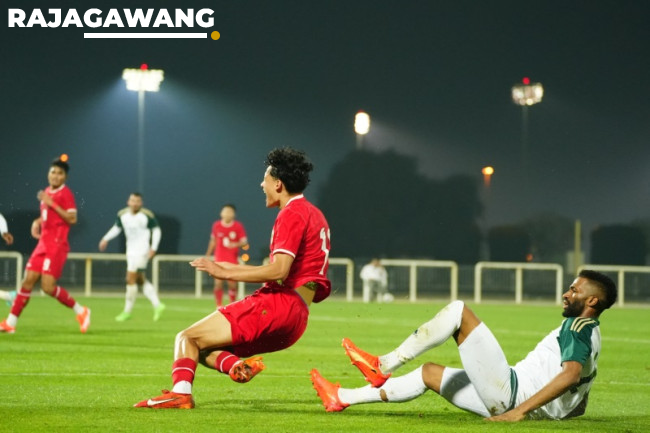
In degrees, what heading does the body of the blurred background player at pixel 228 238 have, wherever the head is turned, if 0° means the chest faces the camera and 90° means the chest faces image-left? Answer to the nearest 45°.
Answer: approximately 0°

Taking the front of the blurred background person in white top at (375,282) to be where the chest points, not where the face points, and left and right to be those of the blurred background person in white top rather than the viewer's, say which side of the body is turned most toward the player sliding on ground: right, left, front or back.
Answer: front

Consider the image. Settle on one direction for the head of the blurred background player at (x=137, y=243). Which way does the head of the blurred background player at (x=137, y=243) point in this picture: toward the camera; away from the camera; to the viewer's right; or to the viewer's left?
toward the camera

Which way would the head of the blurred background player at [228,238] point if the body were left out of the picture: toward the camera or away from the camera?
toward the camera

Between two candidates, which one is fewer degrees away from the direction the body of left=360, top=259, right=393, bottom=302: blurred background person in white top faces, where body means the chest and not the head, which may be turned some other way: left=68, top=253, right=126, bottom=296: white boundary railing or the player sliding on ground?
the player sliding on ground

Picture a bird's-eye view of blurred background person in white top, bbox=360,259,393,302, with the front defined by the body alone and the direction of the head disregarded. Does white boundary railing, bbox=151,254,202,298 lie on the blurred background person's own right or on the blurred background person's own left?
on the blurred background person's own right

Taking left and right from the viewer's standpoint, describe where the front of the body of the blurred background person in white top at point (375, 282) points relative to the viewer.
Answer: facing the viewer

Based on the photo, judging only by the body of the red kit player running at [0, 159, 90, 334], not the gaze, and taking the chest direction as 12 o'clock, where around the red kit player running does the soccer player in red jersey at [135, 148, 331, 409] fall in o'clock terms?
The soccer player in red jersey is roughly at 10 o'clock from the red kit player running.

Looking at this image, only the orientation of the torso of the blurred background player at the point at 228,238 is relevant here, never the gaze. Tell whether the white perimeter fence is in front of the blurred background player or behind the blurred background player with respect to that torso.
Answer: behind

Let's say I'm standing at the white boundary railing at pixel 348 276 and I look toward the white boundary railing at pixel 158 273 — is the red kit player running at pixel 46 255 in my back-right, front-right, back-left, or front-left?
front-left

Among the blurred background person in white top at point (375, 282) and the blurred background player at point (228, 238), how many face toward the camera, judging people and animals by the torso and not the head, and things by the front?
2

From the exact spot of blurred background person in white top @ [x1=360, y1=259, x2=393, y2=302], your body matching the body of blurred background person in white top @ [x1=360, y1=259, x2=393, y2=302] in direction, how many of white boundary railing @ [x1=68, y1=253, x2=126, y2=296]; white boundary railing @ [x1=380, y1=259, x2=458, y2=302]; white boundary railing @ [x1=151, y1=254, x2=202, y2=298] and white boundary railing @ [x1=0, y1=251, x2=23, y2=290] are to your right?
3

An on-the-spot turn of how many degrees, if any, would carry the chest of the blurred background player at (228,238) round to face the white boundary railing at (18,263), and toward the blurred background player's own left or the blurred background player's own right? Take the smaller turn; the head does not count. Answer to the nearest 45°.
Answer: approximately 135° to the blurred background player's own right

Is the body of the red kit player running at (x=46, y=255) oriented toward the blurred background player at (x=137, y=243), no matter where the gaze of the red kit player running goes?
no
